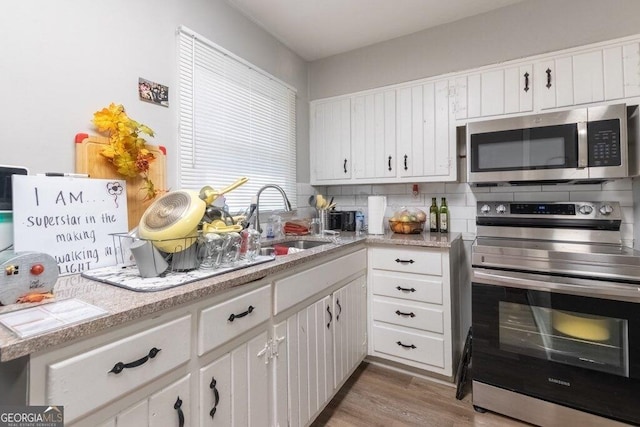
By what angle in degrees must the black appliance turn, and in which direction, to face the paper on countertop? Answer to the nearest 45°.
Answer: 0° — it already faces it

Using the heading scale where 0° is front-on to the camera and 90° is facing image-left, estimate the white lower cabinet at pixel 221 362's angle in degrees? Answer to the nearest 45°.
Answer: approximately 315°

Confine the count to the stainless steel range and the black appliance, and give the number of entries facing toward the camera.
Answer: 2

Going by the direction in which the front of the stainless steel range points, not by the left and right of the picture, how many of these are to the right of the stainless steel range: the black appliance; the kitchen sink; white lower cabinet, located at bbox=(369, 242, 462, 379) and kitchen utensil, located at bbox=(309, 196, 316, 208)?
4

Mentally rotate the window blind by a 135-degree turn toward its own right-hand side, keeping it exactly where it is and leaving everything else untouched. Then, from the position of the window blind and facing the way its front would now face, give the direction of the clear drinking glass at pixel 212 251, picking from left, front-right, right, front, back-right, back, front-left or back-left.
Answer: left

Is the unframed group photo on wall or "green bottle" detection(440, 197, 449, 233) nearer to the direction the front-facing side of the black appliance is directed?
the unframed group photo on wall

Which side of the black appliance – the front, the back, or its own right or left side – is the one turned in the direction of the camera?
front

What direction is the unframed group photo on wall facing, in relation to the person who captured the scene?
facing the viewer and to the right of the viewer

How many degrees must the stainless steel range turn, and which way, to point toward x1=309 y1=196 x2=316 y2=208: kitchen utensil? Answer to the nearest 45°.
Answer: approximately 90° to its right

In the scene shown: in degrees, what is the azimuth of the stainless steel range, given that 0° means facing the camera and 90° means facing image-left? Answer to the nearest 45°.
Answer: approximately 0°

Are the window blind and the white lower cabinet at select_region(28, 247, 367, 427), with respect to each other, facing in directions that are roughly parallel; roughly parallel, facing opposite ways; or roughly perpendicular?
roughly parallel

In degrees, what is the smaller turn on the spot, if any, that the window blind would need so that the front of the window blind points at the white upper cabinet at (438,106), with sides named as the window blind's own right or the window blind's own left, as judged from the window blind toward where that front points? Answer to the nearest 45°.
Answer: approximately 45° to the window blind's own left

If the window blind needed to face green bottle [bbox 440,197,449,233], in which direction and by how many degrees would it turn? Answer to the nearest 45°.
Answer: approximately 45° to its left

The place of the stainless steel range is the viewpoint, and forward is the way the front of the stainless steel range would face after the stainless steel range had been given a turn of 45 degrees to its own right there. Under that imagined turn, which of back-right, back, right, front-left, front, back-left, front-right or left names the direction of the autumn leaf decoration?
front
